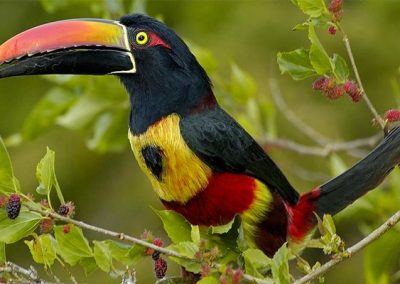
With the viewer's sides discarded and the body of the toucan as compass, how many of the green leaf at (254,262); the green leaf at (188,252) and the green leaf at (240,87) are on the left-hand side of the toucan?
2

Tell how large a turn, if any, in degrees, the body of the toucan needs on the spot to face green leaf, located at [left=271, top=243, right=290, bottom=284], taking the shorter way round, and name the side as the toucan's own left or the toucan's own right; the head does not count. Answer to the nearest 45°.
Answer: approximately 90° to the toucan's own left

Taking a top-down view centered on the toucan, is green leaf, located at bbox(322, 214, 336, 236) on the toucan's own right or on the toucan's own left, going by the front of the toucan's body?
on the toucan's own left

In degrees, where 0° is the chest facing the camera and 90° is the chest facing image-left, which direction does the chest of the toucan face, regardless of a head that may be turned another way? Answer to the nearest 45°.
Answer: approximately 90°

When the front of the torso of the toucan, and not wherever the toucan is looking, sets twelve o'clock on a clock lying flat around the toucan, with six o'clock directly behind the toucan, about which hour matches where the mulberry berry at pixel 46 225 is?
The mulberry berry is roughly at 1 o'clock from the toucan.

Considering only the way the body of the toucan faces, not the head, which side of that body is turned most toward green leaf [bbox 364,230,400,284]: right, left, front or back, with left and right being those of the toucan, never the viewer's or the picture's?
back

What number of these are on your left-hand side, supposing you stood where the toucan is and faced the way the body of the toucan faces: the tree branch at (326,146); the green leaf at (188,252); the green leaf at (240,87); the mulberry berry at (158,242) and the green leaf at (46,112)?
2

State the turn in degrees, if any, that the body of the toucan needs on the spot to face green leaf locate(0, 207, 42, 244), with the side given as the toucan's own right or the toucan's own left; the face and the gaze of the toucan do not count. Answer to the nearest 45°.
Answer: approximately 45° to the toucan's own left

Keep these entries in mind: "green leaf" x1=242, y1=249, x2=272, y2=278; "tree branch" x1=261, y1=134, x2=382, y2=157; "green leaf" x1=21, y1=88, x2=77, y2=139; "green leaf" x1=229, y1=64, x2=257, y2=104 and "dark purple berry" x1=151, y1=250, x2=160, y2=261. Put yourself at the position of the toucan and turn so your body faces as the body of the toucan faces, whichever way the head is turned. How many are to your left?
2

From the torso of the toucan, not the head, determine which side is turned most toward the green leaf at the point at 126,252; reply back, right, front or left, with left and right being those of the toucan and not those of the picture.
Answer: front
